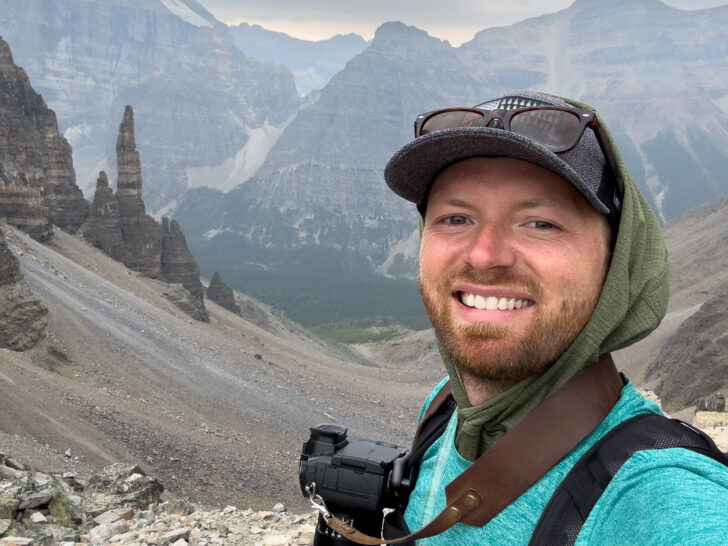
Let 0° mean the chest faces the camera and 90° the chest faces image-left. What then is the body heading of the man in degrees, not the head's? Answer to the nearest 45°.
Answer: approximately 45°

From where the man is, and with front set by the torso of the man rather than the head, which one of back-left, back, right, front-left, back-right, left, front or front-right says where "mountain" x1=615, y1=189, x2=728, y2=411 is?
back-right

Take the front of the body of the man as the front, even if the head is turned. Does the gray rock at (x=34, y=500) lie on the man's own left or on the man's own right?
on the man's own right

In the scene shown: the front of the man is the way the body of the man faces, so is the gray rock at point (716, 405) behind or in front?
behind

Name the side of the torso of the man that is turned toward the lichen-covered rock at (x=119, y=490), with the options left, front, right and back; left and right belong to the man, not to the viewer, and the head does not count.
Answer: right
